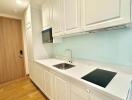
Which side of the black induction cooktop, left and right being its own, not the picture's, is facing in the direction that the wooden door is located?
right

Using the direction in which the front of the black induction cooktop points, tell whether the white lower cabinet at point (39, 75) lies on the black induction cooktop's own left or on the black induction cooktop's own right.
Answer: on the black induction cooktop's own right

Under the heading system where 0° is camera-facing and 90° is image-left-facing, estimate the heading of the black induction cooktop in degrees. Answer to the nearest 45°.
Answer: approximately 45°

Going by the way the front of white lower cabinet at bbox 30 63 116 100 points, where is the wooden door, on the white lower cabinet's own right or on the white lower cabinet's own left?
on the white lower cabinet's own right
